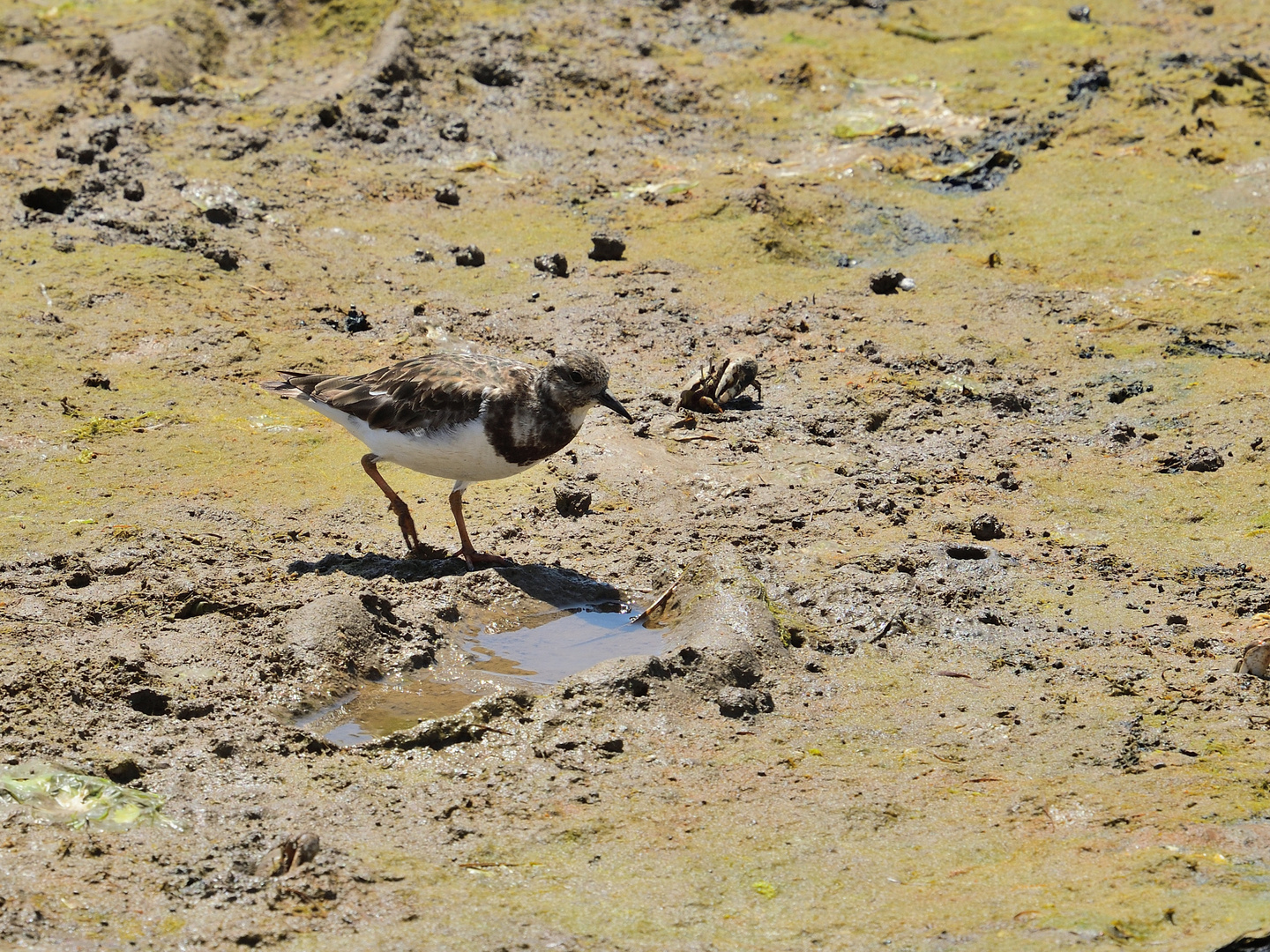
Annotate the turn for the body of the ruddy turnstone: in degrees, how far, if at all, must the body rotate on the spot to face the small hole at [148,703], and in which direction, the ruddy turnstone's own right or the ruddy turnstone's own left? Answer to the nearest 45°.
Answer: approximately 135° to the ruddy turnstone's own right

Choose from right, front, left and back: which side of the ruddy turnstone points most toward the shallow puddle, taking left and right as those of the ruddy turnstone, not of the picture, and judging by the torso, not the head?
right

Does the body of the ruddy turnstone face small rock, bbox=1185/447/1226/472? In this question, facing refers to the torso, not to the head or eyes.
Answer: yes

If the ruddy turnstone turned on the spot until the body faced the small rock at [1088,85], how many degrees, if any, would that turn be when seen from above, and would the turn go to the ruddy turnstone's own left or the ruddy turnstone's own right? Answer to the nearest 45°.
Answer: approximately 45° to the ruddy turnstone's own left

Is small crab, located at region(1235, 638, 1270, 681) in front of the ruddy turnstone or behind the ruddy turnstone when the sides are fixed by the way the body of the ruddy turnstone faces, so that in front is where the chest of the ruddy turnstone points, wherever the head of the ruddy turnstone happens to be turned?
in front

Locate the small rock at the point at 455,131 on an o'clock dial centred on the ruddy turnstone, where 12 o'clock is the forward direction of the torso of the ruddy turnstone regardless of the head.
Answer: The small rock is roughly at 9 o'clock from the ruddy turnstone.

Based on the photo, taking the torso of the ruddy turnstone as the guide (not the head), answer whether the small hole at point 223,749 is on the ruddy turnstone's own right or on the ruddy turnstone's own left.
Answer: on the ruddy turnstone's own right

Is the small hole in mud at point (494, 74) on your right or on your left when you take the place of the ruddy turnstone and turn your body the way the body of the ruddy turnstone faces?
on your left

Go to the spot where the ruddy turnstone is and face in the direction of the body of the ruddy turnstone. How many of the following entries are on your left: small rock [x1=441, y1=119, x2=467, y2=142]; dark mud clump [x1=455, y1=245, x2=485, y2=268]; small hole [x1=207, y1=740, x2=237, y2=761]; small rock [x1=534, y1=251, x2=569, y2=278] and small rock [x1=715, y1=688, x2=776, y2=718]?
3

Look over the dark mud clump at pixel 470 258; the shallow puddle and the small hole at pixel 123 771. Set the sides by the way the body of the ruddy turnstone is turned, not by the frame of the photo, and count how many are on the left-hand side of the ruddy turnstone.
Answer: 1

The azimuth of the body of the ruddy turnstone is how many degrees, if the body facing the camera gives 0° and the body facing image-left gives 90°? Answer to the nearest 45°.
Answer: approximately 270°
